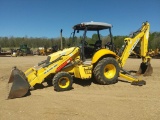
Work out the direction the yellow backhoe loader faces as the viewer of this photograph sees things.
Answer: facing the viewer and to the left of the viewer
